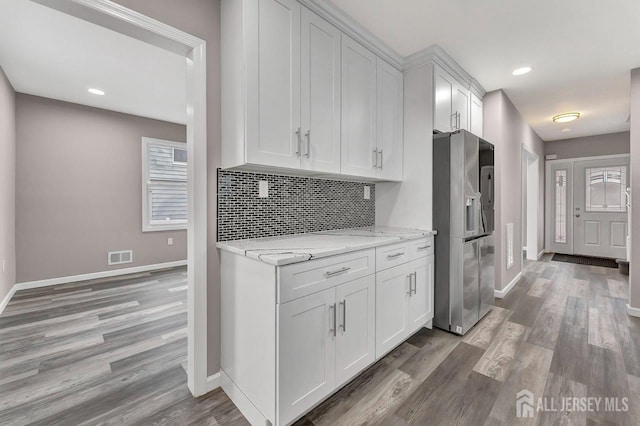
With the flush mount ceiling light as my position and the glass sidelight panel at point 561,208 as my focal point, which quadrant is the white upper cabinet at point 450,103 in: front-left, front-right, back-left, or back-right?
back-left

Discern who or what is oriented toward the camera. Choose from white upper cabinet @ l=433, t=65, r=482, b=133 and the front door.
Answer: the front door

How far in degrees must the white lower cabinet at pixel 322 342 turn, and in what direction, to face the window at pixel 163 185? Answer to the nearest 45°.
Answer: approximately 180°

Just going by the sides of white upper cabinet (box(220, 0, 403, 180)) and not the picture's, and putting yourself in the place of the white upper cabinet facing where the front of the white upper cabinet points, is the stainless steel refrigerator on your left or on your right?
on your left

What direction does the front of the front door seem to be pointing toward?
toward the camera

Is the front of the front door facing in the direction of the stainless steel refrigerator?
yes

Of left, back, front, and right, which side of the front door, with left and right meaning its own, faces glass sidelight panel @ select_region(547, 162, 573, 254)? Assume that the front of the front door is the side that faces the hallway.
right

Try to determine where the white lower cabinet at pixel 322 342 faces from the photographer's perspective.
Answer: facing the viewer and to the right of the viewer

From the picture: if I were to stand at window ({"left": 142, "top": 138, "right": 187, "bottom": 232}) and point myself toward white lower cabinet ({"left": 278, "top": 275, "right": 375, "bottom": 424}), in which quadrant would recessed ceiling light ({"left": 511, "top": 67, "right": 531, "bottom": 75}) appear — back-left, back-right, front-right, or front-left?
front-left

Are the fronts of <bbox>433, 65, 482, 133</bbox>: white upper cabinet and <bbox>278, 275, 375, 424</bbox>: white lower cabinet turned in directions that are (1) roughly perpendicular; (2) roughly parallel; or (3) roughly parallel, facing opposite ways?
roughly parallel

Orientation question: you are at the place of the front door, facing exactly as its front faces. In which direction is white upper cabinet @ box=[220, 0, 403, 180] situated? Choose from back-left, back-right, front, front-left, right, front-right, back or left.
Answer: front

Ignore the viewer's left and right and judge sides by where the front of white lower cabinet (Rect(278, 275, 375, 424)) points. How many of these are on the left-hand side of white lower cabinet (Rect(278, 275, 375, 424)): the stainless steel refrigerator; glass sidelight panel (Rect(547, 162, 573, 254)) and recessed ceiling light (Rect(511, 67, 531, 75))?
3

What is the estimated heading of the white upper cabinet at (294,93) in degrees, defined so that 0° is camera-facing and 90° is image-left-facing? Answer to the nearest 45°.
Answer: approximately 315°
